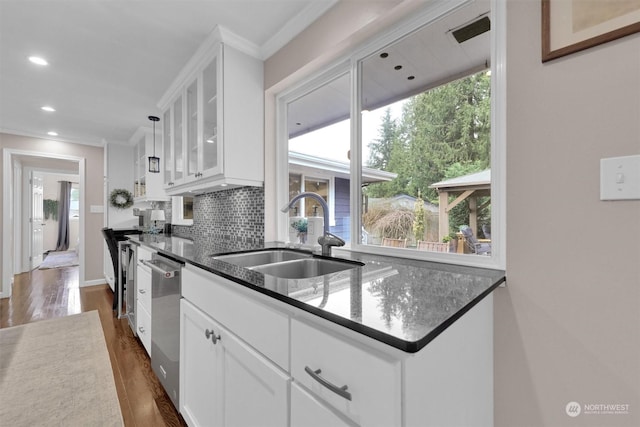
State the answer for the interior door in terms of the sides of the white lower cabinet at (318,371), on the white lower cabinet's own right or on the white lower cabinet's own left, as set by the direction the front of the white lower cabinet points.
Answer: on the white lower cabinet's own right

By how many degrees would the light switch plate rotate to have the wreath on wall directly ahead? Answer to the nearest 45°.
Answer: approximately 90° to its right

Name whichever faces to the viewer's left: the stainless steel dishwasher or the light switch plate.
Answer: the stainless steel dishwasher

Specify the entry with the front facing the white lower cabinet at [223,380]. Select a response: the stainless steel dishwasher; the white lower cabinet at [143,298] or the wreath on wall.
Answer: the wreath on wall

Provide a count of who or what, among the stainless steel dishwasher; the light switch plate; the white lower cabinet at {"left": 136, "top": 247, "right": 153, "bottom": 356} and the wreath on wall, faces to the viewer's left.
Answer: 2

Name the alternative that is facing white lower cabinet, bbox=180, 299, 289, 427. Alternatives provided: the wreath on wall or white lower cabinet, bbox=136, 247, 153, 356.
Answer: the wreath on wall

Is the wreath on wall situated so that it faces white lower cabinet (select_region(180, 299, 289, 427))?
yes

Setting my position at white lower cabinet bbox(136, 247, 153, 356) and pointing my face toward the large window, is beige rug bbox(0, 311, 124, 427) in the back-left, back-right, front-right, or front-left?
back-right

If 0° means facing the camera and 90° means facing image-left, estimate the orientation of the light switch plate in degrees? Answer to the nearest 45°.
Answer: approximately 0°

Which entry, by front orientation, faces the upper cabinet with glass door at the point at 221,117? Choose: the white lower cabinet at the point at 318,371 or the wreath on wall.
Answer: the wreath on wall

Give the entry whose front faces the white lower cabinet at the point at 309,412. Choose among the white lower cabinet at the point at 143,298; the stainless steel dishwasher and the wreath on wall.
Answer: the wreath on wall

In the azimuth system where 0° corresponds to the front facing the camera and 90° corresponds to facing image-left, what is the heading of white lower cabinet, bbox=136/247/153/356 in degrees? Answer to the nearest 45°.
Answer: approximately 90°
